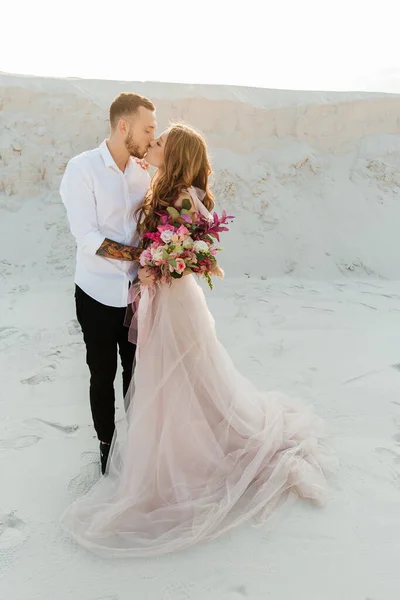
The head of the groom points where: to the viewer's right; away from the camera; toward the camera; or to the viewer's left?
to the viewer's right

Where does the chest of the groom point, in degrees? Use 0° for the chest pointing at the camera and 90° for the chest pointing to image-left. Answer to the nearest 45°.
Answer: approximately 315°

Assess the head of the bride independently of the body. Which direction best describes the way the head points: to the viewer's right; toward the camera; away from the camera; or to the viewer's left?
to the viewer's left
